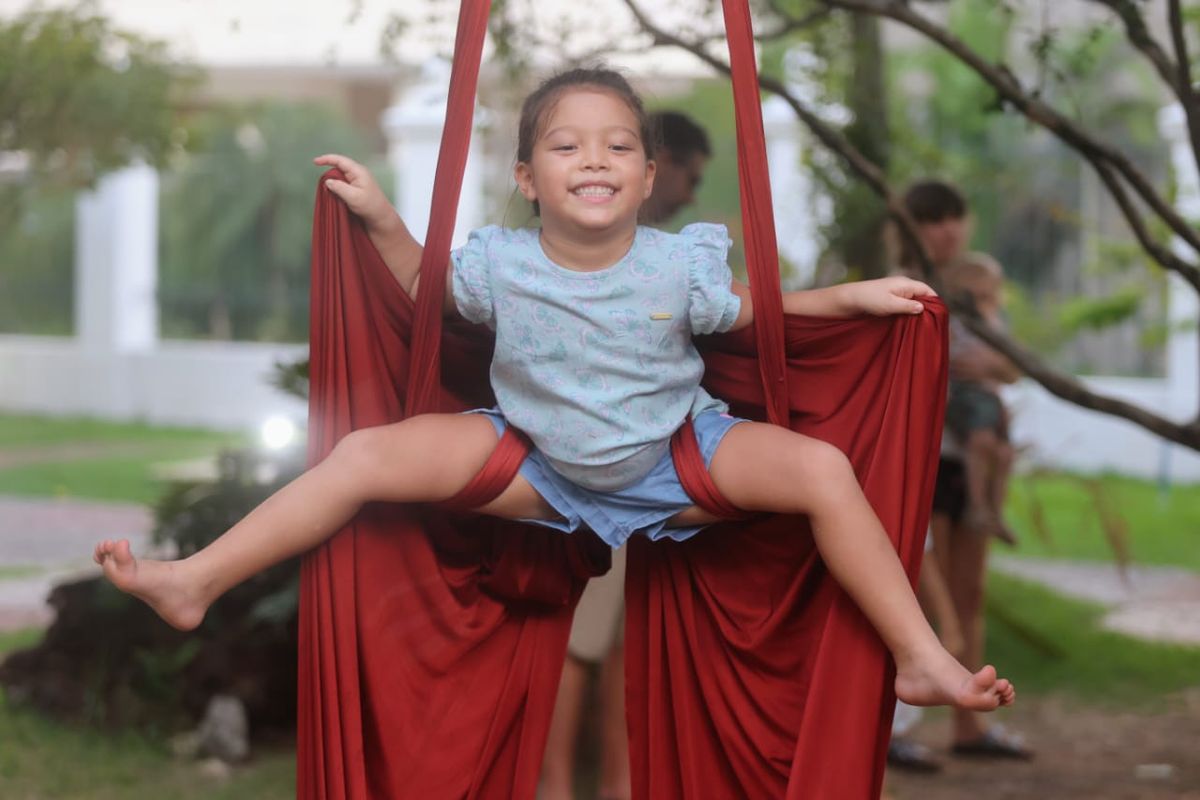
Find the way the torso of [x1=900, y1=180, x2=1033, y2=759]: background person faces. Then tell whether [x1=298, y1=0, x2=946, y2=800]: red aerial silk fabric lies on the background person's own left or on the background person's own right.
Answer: on the background person's own right

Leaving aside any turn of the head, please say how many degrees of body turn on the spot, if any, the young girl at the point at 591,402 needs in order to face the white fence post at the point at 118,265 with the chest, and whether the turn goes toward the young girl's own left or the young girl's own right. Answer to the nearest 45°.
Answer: approximately 180°

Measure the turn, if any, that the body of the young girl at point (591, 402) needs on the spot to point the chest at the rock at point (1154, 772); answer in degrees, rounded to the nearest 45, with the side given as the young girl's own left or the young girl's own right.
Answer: approximately 135° to the young girl's own left

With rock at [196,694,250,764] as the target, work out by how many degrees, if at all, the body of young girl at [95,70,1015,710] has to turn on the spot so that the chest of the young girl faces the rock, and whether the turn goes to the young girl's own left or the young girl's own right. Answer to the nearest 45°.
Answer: approximately 135° to the young girl's own right

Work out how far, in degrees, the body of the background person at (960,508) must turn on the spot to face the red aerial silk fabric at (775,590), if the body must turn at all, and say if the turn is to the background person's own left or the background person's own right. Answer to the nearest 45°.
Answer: approximately 45° to the background person's own right

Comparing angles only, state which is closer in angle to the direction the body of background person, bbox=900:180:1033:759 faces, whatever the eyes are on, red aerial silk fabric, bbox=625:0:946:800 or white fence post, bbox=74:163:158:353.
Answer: the red aerial silk fabric

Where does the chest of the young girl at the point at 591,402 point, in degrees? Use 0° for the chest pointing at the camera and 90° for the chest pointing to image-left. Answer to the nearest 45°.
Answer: approximately 0°
